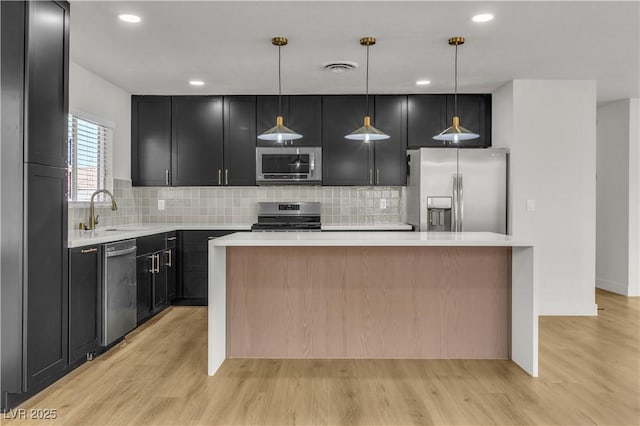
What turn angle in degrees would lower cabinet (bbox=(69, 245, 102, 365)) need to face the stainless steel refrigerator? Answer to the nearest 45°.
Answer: approximately 45° to its left

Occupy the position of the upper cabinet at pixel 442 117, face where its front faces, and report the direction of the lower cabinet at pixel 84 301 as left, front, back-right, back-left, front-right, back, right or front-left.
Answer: front-right

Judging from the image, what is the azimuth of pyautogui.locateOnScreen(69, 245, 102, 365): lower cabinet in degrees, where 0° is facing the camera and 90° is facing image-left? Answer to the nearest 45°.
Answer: approximately 315°

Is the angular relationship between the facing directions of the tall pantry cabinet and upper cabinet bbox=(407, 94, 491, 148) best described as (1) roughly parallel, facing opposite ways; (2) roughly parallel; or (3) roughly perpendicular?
roughly perpendicular

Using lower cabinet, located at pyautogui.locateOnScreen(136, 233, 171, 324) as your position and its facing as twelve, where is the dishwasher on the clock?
The dishwasher is roughly at 2 o'clock from the lower cabinet.

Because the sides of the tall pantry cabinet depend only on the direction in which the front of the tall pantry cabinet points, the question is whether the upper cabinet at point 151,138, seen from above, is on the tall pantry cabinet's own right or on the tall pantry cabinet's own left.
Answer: on the tall pantry cabinet's own left

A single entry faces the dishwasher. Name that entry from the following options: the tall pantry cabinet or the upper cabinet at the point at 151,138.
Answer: the upper cabinet
